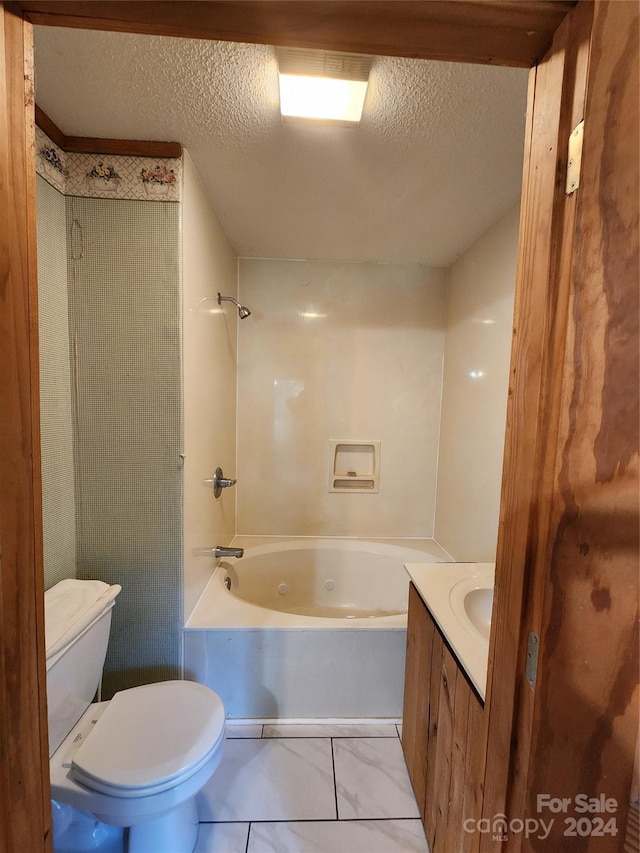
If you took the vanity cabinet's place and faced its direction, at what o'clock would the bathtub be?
The bathtub is roughly at 1 o'clock from the vanity cabinet.

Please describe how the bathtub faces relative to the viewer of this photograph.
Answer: facing the viewer

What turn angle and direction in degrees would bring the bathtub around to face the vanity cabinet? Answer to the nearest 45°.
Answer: approximately 45° to its left

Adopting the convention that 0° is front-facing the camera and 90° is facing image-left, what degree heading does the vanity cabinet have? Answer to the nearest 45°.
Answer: approximately 90°

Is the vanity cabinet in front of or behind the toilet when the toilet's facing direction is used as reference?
in front

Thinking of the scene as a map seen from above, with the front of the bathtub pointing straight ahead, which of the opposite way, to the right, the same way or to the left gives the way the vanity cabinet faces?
to the right
